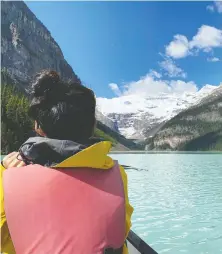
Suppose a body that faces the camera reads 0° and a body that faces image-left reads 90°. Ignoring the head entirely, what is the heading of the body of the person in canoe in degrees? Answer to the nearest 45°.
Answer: approximately 180°
